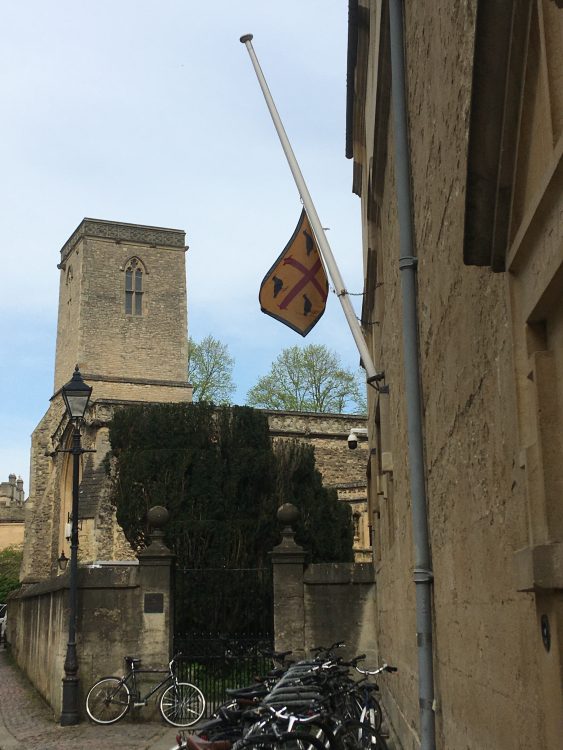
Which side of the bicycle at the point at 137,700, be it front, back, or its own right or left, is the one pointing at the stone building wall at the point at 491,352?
right

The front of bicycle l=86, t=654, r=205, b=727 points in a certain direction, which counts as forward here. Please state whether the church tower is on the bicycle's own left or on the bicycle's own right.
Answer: on the bicycle's own left

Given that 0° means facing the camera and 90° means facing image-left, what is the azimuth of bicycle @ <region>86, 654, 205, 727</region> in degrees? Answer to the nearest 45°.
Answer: approximately 270°

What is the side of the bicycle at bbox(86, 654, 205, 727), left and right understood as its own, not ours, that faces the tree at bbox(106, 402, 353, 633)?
left

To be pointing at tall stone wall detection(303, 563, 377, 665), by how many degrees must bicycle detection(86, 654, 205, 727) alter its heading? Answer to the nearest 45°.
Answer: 0° — it already faces it
